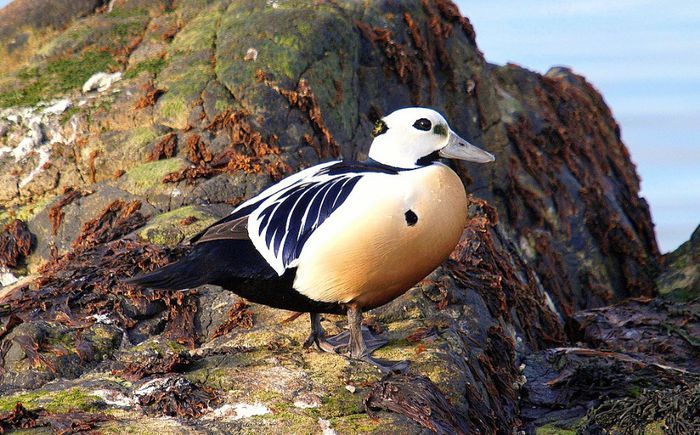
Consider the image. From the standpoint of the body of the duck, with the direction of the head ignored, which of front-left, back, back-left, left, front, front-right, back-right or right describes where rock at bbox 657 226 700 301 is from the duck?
front-left

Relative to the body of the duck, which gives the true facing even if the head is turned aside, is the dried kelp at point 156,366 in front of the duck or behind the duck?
behind

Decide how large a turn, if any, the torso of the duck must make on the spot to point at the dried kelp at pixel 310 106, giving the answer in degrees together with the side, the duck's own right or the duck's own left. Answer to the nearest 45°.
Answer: approximately 90° to the duck's own left

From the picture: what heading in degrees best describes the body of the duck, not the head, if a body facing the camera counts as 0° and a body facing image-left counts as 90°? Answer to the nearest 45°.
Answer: approximately 270°

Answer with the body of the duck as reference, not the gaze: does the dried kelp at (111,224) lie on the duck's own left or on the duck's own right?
on the duck's own left

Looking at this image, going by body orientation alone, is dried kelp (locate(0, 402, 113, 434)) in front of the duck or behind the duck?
behind

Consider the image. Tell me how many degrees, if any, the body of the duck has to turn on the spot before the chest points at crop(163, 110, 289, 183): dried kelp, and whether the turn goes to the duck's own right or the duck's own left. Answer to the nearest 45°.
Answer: approximately 90° to the duck's own left

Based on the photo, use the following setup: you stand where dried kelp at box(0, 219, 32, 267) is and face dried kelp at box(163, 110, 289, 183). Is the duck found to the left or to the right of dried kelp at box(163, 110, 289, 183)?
right

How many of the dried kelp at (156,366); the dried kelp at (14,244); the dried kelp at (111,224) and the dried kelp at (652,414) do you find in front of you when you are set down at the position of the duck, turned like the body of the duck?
1

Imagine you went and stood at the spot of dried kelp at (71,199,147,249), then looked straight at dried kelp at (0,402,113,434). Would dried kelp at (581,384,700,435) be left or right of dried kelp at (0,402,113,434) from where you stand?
left

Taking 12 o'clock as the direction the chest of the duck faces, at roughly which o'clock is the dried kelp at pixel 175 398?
The dried kelp is roughly at 5 o'clock from the duck.

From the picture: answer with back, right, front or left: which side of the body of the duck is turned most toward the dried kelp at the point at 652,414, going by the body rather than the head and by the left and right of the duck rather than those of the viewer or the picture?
front
